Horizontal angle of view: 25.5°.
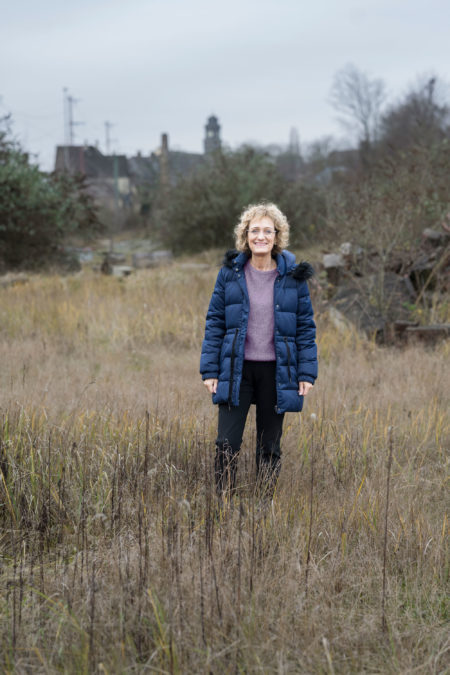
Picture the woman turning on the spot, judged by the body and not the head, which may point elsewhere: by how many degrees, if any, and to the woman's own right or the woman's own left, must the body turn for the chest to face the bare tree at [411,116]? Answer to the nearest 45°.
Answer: approximately 180°

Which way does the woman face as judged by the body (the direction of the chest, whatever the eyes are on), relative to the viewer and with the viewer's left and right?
facing the viewer

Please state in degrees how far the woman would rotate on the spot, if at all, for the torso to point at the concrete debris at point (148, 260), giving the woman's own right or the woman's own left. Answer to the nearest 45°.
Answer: approximately 180°

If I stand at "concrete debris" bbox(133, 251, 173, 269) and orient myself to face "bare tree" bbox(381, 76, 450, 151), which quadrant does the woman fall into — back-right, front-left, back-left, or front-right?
back-right

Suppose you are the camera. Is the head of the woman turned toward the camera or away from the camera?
toward the camera

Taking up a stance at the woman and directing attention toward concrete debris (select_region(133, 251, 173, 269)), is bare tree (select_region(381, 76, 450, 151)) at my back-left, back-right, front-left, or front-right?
front-right

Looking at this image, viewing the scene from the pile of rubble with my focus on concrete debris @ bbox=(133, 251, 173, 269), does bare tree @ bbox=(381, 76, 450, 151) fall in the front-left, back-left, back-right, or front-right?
front-right
